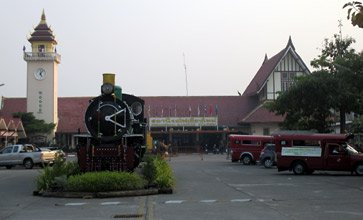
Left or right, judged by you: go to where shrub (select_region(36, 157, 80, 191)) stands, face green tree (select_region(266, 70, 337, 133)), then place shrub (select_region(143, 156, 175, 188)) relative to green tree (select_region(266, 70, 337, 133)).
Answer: right

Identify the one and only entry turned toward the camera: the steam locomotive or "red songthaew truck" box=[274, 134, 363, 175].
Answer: the steam locomotive

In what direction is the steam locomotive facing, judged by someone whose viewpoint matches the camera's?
facing the viewer

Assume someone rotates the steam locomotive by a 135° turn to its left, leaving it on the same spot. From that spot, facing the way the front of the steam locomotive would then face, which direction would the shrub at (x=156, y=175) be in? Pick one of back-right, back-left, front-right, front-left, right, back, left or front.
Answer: right

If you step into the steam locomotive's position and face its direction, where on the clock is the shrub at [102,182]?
The shrub is roughly at 12 o'clock from the steam locomotive.
